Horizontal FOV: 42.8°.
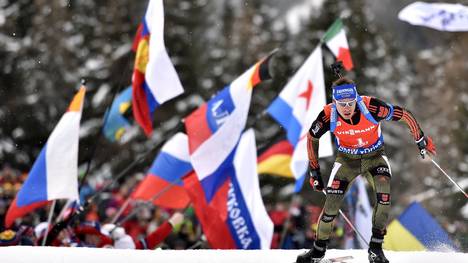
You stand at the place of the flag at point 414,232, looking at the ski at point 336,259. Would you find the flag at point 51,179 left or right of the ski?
right

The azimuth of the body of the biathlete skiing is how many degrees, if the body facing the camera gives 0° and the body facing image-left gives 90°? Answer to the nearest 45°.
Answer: approximately 0°

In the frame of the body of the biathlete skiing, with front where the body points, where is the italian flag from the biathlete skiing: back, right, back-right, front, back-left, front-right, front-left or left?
back

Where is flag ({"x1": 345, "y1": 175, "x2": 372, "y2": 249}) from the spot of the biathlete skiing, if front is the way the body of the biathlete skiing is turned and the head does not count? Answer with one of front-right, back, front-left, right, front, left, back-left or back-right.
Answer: back

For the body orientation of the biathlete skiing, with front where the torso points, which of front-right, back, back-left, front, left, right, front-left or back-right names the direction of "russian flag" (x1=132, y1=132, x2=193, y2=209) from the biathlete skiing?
back-right

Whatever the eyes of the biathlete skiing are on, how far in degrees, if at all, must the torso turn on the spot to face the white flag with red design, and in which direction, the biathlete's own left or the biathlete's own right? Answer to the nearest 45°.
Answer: approximately 180°

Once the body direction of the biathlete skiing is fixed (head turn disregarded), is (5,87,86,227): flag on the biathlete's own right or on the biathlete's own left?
on the biathlete's own right
